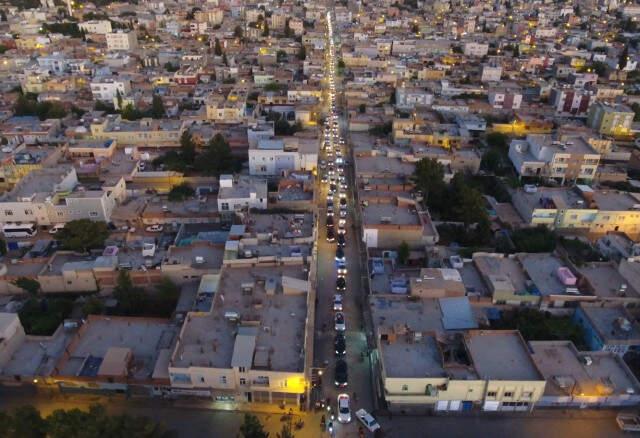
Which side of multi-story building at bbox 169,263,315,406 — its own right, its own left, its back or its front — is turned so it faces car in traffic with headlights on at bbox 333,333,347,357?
left

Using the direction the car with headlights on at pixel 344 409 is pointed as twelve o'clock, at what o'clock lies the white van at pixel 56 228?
The white van is roughly at 4 o'clock from the car with headlights on.

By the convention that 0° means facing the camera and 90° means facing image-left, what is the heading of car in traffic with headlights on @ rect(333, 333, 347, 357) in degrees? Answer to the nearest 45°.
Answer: approximately 0°

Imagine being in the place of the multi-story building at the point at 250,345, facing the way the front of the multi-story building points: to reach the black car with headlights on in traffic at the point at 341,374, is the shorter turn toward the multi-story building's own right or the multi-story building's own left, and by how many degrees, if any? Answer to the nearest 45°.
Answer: approximately 90° to the multi-story building's own left

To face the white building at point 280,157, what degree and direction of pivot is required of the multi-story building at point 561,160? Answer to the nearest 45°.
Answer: approximately 45° to its right

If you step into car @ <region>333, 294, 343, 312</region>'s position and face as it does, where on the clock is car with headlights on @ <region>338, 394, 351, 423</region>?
car with headlights on @ <region>338, 394, 351, 423</region> is roughly at 12 o'clock from car @ <region>333, 294, 343, 312</region>.

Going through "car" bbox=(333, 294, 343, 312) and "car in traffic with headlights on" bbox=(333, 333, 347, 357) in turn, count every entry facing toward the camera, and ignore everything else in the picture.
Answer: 2

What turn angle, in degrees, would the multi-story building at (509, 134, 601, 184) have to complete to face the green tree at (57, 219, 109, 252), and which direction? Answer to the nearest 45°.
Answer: approximately 45° to its right
